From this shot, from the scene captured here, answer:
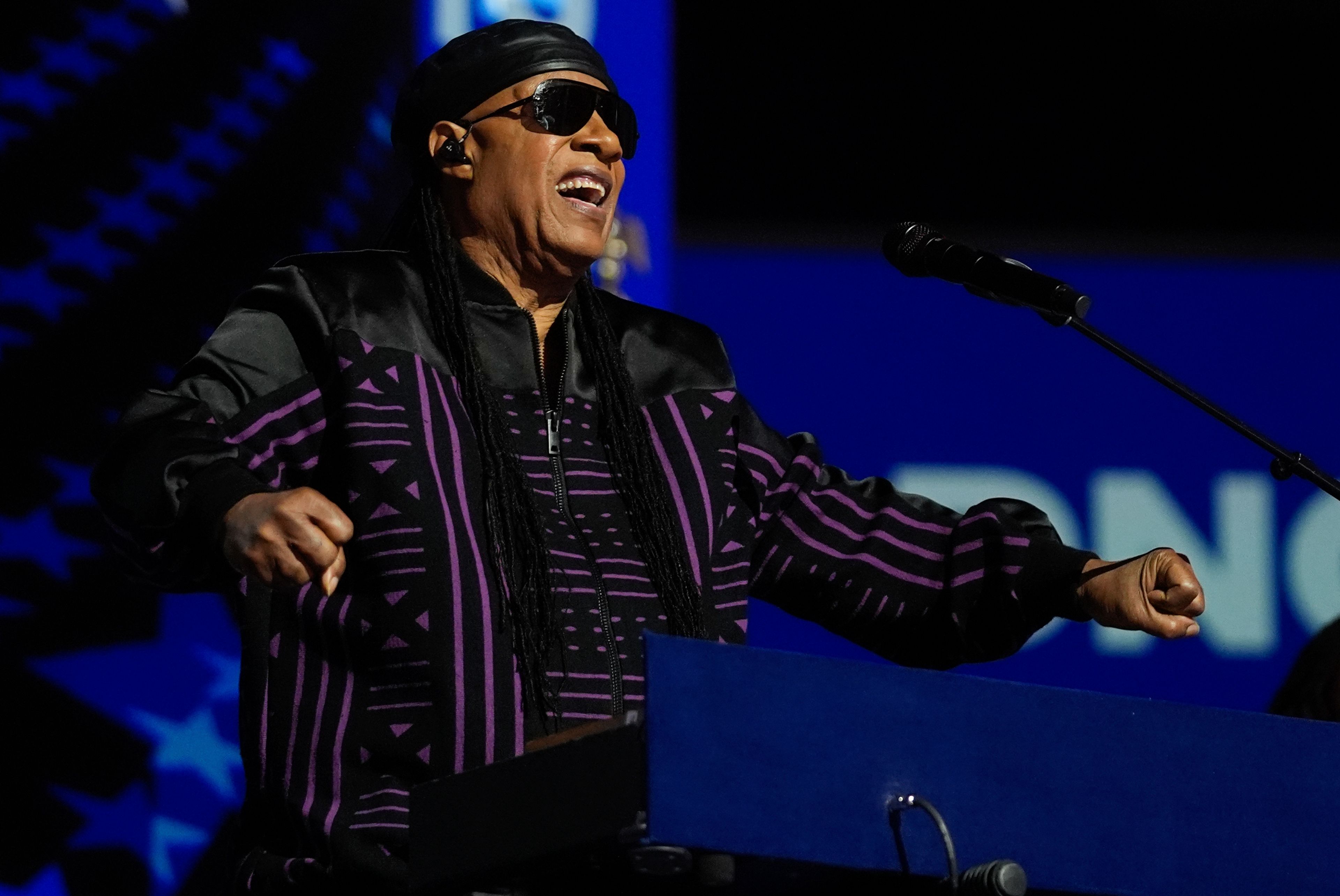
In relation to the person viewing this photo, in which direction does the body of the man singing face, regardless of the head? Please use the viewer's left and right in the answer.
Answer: facing the viewer and to the right of the viewer

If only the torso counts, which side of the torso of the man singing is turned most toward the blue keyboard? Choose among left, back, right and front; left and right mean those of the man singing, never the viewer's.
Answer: front
